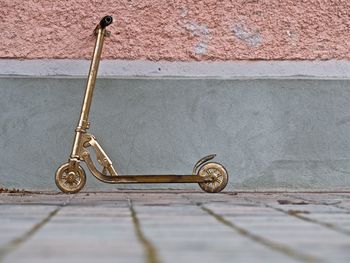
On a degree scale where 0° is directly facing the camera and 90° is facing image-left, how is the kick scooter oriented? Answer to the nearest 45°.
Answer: approximately 90°
